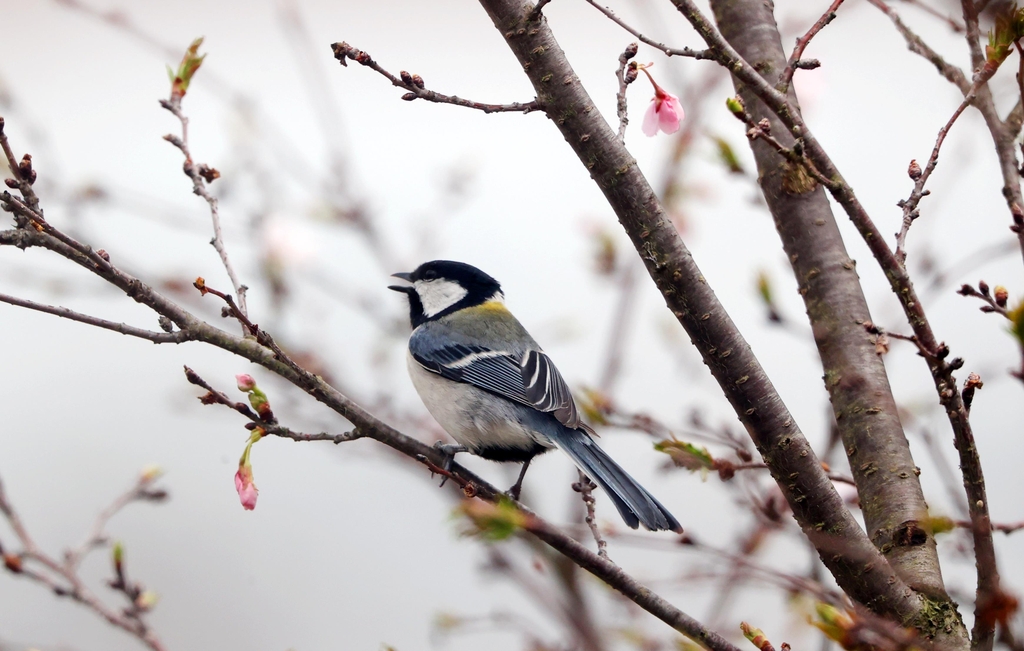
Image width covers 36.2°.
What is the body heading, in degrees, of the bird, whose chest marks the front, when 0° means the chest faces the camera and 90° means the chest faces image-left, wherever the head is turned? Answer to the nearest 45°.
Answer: approximately 90°

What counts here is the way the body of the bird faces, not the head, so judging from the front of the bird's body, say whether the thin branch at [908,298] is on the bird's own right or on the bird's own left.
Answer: on the bird's own right
